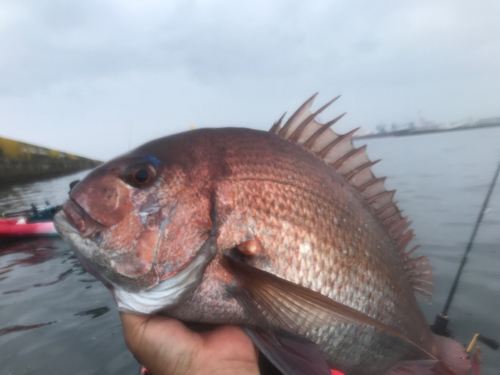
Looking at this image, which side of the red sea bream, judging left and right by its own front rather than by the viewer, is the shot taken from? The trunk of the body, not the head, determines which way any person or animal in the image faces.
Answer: left

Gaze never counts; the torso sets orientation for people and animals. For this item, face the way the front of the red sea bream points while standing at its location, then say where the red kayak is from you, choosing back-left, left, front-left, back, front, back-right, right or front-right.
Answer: front-right
